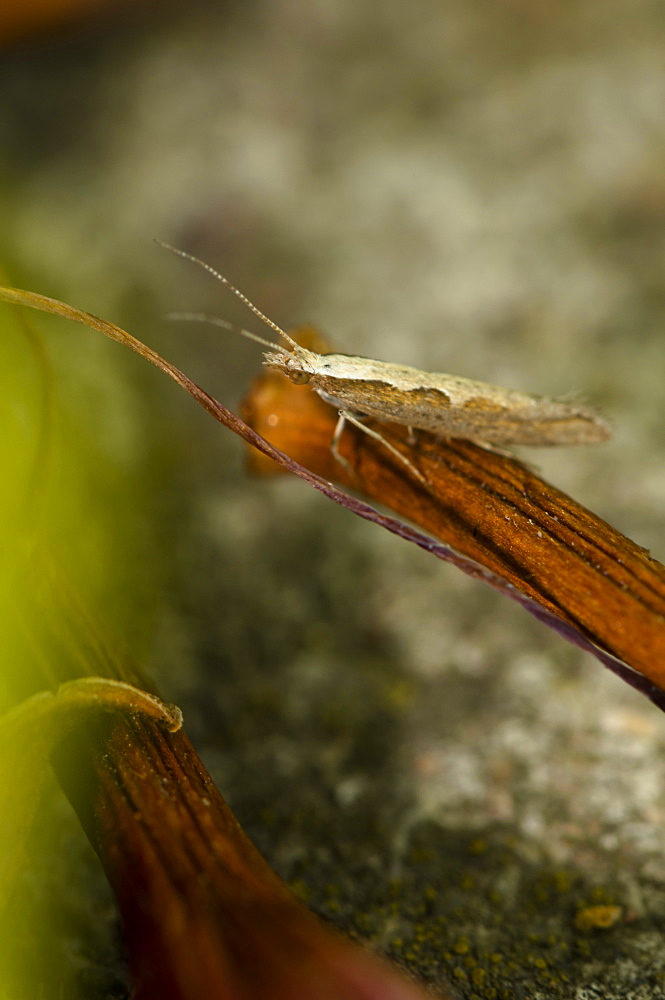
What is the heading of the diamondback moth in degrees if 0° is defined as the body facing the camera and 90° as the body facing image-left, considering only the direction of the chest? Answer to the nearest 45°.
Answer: approximately 90°
